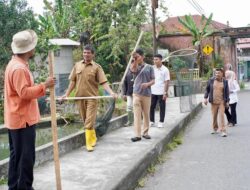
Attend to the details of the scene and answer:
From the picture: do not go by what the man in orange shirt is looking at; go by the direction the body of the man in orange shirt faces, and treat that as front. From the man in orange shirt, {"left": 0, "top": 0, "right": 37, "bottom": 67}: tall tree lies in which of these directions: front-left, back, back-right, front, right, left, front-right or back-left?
front-left

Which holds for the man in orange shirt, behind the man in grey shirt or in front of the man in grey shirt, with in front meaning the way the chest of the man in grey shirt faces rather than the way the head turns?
in front

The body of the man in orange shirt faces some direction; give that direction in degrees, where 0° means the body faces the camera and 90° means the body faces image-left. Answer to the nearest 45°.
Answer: approximately 225°

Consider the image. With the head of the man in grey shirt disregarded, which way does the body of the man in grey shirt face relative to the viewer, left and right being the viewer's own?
facing the viewer and to the left of the viewer

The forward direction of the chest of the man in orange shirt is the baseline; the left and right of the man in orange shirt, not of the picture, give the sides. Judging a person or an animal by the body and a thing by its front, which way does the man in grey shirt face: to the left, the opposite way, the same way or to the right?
the opposite way

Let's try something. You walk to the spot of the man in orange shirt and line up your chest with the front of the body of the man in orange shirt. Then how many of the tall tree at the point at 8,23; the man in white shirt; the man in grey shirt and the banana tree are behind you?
0

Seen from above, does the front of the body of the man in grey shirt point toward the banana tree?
no

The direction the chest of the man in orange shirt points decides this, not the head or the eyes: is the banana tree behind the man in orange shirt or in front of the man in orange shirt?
in front

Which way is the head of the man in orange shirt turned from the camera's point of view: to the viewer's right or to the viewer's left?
to the viewer's right

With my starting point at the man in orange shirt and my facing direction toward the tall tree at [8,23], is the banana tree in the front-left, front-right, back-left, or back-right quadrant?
front-right

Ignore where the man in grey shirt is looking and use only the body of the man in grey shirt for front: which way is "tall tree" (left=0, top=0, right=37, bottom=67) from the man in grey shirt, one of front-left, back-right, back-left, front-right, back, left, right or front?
right

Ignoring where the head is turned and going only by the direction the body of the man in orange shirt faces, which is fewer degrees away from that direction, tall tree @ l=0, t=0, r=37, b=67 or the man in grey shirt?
the man in grey shirt

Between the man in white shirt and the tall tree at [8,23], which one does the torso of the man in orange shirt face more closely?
the man in white shirt
